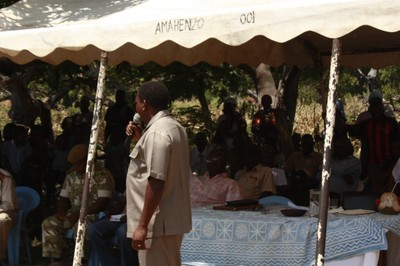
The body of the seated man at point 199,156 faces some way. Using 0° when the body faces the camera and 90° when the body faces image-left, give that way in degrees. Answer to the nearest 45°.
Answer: approximately 0°

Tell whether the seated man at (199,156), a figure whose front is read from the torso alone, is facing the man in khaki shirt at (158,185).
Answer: yes

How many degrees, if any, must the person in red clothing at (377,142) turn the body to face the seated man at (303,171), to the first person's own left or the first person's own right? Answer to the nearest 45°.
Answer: approximately 90° to the first person's own right

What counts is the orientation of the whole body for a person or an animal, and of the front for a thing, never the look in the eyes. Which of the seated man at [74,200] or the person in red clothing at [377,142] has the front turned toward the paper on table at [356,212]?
the person in red clothing
